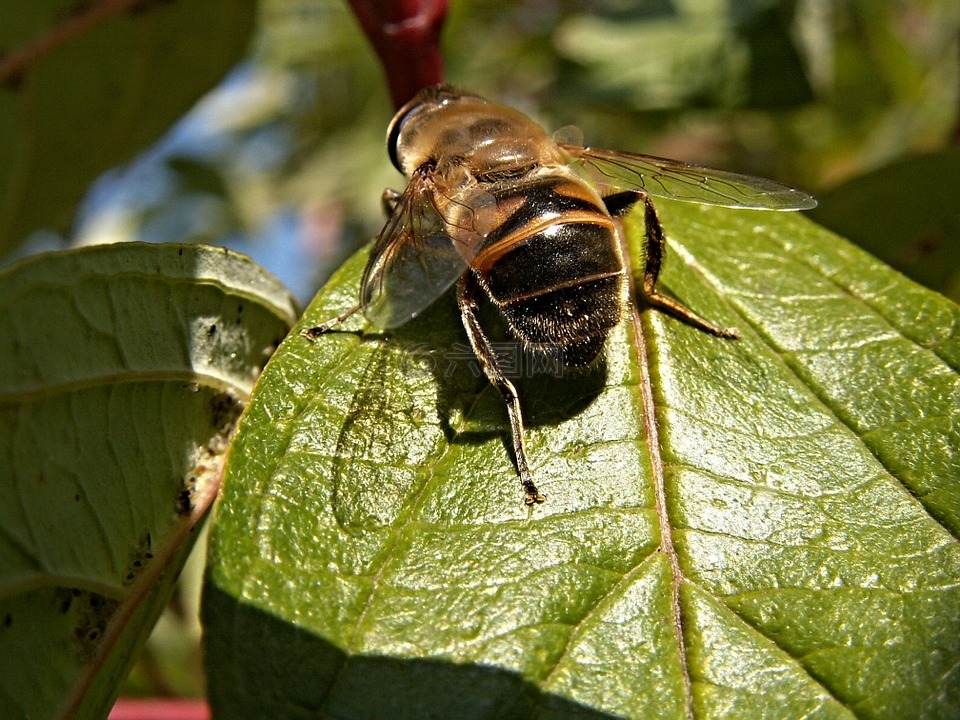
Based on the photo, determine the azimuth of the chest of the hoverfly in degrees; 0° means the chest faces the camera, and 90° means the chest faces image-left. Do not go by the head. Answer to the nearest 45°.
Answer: approximately 135°

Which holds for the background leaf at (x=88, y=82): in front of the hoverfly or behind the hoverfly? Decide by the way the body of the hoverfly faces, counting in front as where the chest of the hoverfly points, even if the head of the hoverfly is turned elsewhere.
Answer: in front

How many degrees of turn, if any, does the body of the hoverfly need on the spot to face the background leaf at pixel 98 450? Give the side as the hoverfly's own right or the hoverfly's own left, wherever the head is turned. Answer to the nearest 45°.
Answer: approximately 90° to the hoverfly's own left
